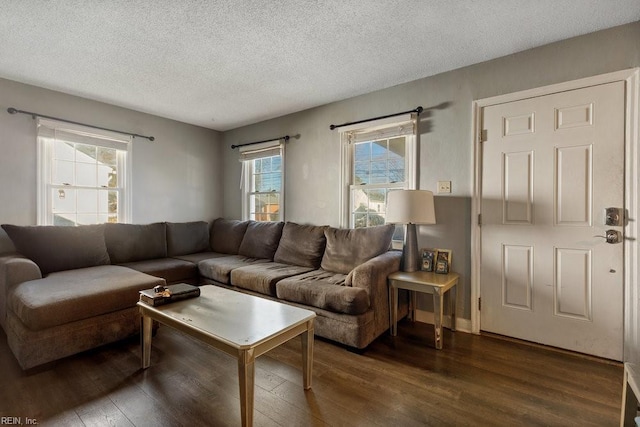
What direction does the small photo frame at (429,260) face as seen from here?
toward the camera

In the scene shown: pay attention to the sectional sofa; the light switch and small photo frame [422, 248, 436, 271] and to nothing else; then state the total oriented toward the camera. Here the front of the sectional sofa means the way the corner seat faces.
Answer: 3

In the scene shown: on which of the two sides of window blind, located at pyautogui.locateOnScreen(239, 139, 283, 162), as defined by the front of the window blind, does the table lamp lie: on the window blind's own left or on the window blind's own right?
on the window blind's own left

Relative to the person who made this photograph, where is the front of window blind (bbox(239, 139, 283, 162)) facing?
facing the viewer and to the left of the viewer

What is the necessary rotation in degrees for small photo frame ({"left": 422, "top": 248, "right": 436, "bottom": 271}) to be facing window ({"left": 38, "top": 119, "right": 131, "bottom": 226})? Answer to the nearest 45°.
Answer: approximately 90° to its right

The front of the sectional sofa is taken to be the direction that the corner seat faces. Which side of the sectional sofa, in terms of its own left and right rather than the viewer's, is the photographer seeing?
front

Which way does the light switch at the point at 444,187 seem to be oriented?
toward the camera

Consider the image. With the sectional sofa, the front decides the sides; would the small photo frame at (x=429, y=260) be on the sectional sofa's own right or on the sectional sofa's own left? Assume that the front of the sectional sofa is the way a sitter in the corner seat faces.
on the sectional sofa's own left

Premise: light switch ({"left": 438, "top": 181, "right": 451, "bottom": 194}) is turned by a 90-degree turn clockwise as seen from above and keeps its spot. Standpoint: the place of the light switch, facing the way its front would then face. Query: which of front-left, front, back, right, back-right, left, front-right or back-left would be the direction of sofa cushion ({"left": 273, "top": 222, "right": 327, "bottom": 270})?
front

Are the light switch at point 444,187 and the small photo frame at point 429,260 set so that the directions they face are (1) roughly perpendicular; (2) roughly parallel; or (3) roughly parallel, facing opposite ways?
roughly parallel

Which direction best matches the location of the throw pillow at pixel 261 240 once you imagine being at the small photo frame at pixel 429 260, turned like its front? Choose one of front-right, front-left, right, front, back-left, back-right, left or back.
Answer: right

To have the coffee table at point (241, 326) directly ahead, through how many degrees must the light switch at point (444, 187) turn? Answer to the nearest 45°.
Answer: approximately 45° to its right

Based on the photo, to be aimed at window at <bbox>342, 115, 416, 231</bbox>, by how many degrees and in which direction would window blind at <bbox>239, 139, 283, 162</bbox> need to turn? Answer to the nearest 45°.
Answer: approximately 90° to its left
